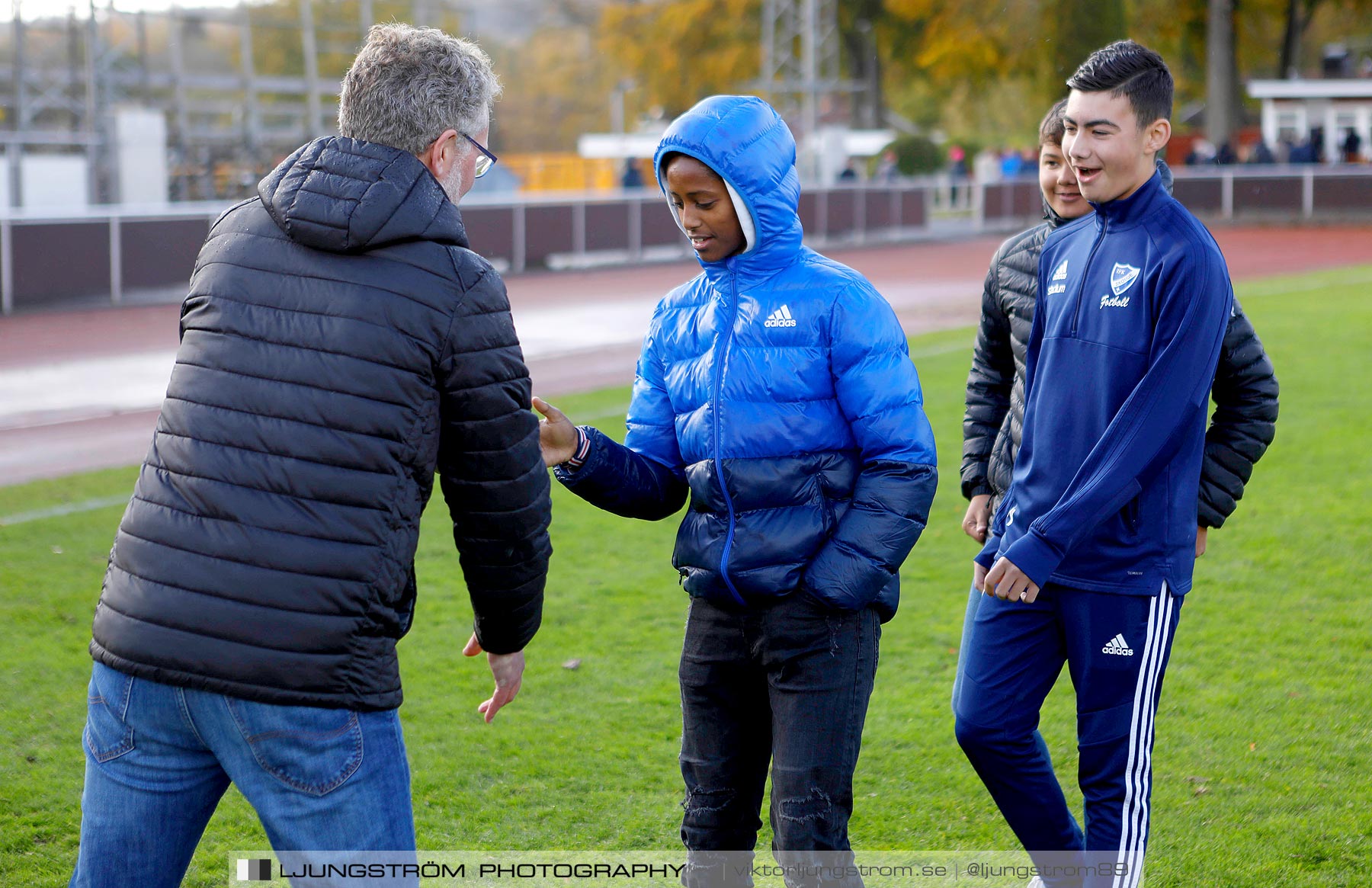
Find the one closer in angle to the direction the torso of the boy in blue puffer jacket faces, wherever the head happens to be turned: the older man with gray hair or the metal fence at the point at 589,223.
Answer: the older man with gray hair

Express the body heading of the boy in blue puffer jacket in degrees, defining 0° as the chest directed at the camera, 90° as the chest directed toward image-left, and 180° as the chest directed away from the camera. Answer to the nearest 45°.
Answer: approximately 45°

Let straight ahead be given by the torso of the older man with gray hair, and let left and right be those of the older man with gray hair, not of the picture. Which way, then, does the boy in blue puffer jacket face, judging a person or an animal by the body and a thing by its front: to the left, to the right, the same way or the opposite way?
the opposite way

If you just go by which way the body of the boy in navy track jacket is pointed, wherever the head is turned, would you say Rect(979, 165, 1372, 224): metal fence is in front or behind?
behind

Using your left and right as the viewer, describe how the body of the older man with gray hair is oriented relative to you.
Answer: facing away from the viewer and to the right of the viewer

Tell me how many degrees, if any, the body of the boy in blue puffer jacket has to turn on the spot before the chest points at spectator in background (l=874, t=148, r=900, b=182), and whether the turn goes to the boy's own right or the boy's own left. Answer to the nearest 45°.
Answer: approximately 135° to the boy's own right
